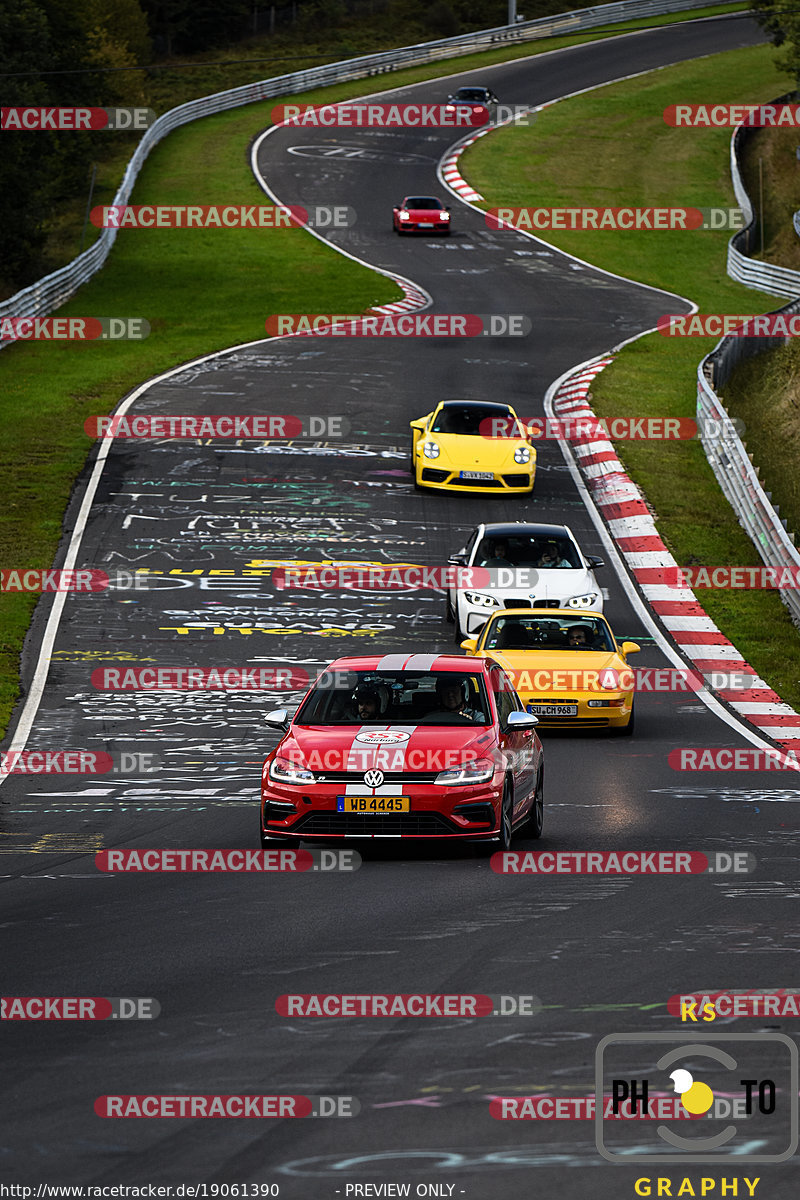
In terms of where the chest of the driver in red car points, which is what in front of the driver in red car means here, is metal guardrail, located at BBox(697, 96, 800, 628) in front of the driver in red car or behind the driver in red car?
behind

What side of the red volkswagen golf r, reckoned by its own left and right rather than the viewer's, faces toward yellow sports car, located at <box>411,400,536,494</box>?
back

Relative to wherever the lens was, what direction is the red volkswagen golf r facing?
facing the viewer

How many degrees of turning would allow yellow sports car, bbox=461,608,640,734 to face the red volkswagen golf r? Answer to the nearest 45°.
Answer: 0° — it already faces it

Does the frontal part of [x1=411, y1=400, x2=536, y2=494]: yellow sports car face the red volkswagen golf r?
yes

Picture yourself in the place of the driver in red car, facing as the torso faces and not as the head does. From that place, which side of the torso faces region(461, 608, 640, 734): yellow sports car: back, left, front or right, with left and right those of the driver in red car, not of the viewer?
back

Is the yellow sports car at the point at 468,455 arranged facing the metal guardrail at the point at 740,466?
no

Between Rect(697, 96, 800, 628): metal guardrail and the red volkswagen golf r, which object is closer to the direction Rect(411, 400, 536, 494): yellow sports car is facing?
the red volkswagen golf r

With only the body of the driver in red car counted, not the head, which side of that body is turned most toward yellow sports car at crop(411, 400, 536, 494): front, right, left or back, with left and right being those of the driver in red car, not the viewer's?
back

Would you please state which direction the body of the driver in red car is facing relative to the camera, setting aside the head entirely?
toward the camera

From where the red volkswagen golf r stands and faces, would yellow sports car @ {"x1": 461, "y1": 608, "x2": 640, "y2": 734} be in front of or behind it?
behind

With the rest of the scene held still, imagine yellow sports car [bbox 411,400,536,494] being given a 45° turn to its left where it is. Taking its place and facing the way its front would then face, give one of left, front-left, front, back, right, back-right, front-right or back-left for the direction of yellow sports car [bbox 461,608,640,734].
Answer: front-right

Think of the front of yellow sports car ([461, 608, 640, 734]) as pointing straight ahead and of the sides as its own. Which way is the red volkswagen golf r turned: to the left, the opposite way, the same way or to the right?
the same way
